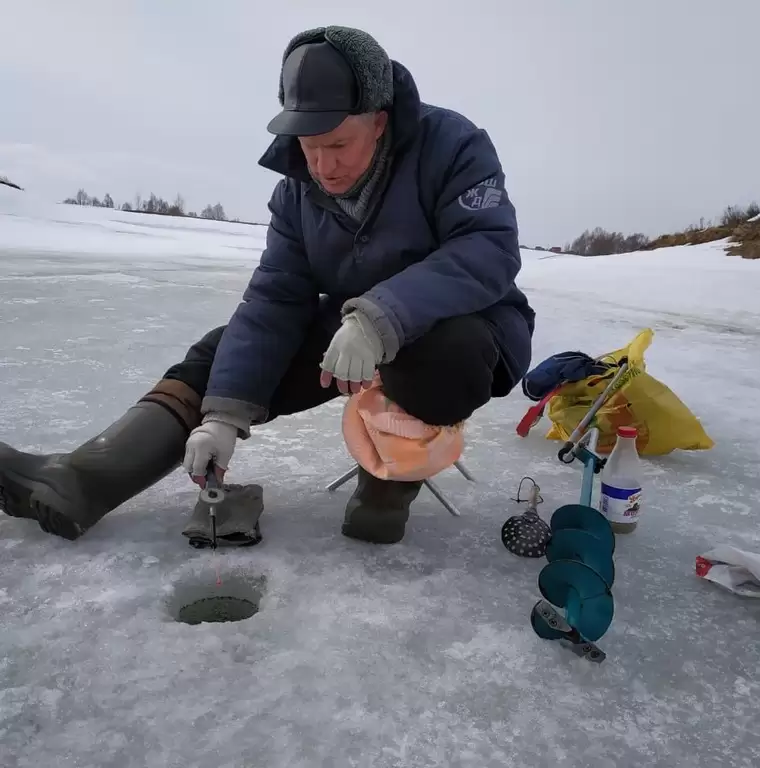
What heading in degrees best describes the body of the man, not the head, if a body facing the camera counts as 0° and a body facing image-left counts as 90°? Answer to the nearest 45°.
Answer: approximately 45°

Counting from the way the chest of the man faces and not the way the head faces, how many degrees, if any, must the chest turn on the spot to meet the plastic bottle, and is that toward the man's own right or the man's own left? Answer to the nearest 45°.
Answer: approximately 135° to the man's own left

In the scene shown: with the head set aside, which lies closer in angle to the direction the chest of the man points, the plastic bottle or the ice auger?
the ice auger

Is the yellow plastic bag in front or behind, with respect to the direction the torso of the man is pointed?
behind

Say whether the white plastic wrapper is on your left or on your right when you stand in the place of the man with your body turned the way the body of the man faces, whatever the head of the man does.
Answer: on your left

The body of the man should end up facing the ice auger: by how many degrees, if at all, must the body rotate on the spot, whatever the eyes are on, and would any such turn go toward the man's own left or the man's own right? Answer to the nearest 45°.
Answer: approximately 90° to the man's own left

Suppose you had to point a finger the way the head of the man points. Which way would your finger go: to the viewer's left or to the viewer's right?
to the viewer's left
